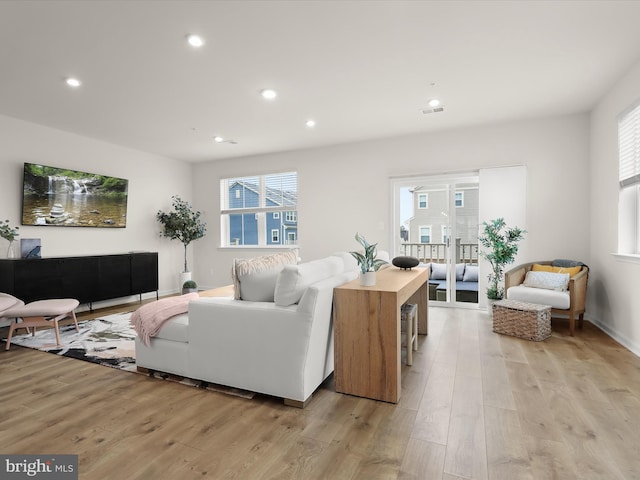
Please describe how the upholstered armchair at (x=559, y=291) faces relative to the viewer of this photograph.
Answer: facing the viewer and to the left of the viewer

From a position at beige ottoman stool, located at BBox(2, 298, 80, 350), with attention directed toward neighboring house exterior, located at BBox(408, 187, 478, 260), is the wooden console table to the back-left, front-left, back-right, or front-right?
front-right

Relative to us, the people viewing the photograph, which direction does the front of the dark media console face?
facing the viewer and to the right of the viewer

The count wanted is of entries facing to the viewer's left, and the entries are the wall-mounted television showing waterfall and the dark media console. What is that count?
0

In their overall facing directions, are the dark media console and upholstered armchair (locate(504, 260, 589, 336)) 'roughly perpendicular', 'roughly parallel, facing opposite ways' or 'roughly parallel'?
roughly perpendicular

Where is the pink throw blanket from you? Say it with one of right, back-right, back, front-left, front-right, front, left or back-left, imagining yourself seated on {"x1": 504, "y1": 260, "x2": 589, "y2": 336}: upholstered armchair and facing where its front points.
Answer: front

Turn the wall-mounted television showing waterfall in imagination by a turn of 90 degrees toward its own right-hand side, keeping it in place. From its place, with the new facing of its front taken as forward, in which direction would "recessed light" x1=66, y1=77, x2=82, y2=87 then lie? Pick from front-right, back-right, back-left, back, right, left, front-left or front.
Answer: front-left

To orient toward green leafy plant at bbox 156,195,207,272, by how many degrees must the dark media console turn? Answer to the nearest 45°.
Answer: approximately 90° to its left

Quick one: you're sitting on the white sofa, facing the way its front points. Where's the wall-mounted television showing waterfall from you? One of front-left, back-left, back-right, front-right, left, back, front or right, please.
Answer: front

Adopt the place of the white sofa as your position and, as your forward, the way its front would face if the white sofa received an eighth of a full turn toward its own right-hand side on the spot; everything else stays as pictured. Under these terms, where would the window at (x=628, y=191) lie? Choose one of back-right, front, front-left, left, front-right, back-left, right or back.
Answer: right

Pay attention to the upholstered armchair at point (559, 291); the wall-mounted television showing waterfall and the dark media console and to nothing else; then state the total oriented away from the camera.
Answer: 0

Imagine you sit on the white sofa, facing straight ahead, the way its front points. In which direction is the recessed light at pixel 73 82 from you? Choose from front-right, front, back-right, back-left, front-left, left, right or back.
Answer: front

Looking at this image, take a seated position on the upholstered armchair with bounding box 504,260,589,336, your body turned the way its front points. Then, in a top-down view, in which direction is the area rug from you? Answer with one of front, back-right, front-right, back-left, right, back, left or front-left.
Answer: front

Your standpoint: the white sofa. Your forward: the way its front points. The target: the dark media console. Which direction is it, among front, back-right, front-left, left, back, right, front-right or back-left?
front

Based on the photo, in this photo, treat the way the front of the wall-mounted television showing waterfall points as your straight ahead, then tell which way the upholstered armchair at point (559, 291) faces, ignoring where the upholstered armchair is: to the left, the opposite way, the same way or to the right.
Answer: the opposite way

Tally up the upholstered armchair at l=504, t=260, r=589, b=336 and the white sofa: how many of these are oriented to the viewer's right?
0

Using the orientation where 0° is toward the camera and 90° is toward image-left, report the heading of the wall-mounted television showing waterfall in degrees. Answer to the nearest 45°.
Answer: approximately 315°

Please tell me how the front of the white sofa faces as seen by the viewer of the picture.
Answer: facing away from the viewer and to the left of the viewer

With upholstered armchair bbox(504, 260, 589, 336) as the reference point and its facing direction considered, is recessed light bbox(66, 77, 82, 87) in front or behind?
in front
